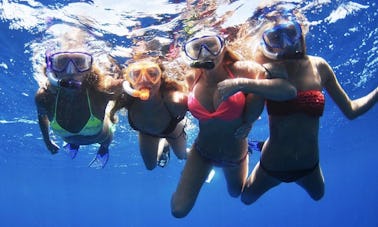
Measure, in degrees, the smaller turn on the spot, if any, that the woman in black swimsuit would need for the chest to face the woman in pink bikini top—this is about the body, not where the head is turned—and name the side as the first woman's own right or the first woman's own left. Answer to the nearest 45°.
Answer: approximately 45° to the first woman's own left

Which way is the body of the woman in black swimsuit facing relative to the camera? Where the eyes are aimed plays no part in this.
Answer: toward the camera

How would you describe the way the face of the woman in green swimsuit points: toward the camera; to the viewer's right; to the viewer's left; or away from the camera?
toward the camera

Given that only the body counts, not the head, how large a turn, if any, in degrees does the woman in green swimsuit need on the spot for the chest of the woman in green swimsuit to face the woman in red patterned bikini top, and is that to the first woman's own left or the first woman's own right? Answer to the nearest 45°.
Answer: approximately 45° to the first woman's own left

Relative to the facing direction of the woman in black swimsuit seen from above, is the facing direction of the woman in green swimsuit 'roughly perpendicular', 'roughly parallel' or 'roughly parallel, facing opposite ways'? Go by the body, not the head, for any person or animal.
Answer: roughly parallel

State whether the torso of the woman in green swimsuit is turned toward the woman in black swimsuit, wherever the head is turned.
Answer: no

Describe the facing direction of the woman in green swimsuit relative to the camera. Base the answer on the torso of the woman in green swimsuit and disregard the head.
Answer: toward the camera

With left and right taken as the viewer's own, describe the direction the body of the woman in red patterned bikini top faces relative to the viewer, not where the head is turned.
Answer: facing the viewer

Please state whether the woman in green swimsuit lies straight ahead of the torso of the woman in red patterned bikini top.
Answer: no

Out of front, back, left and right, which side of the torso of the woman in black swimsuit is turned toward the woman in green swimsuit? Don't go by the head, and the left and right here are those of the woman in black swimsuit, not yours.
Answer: right

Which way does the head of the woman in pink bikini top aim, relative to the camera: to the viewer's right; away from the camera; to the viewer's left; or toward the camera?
toward the camera

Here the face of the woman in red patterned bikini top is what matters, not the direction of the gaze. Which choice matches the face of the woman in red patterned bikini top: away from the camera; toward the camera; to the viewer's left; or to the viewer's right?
toward the camera

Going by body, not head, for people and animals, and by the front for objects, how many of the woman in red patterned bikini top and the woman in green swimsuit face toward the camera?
2

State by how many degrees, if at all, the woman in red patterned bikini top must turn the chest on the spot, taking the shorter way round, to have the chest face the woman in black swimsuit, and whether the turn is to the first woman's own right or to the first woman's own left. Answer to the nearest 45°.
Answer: approximately 90° to the first woman's own right

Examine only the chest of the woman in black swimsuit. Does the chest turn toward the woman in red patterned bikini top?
no
